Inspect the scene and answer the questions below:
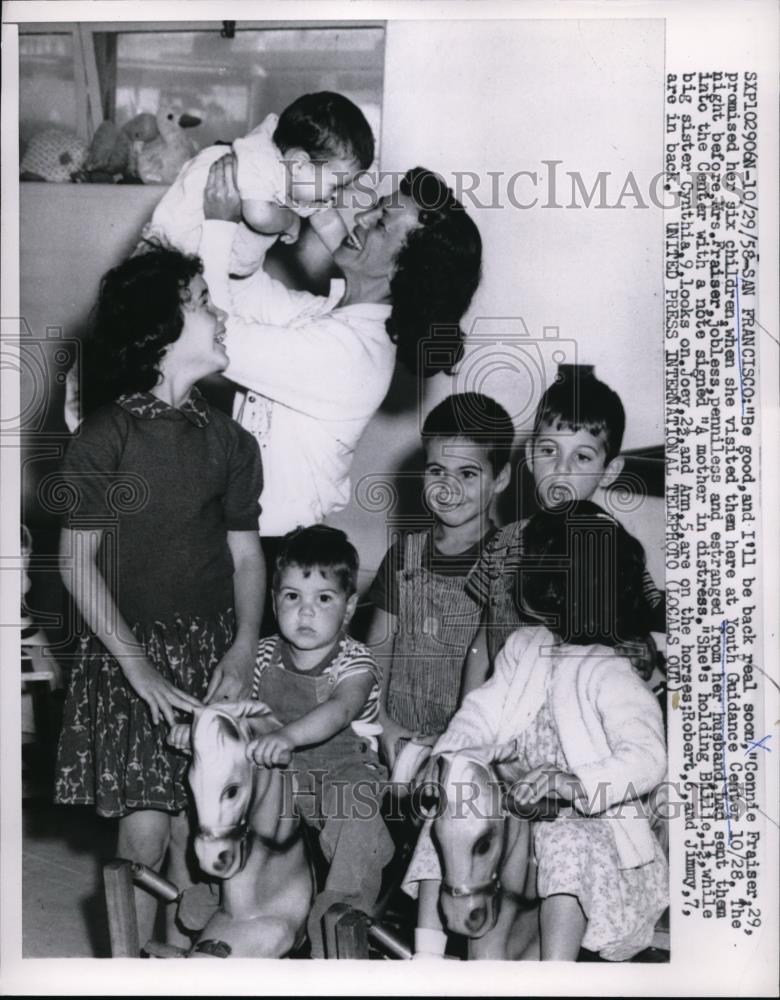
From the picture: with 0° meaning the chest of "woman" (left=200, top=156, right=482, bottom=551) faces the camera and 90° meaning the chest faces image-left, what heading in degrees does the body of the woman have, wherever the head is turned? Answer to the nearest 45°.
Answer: approximately 90°

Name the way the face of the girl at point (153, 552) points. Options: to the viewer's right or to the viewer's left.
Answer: to the viewer's right

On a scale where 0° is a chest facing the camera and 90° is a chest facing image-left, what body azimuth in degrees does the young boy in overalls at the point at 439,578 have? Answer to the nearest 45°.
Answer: approximately 45°

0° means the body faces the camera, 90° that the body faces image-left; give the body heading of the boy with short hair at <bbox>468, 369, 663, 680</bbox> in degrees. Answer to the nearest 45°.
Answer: approximately 45°

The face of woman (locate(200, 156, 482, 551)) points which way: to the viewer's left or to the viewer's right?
to the viewer's left

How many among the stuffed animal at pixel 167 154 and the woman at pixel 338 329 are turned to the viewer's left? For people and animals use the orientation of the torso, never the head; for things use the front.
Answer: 1

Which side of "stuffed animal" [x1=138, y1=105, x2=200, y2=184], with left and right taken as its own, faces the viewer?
right
